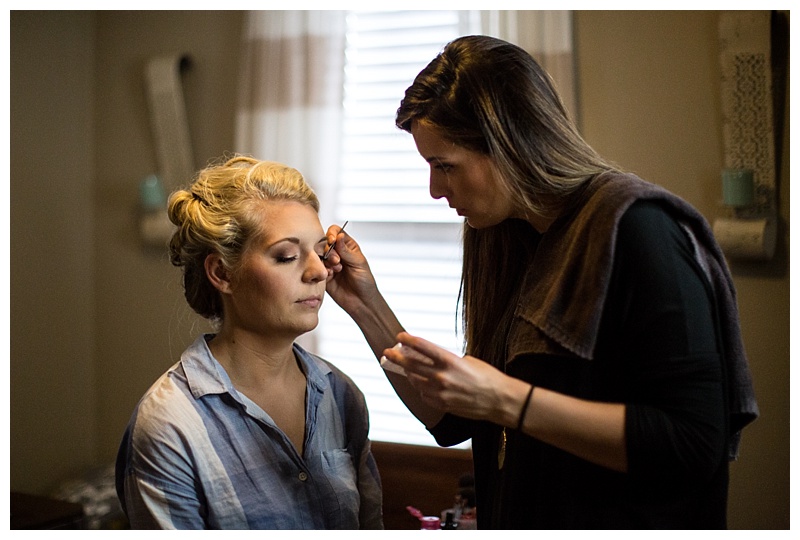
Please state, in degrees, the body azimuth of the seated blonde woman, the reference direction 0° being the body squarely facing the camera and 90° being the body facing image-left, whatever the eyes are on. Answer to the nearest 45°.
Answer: approximately 315°

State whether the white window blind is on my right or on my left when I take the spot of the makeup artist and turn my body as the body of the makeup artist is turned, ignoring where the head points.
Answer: on my right

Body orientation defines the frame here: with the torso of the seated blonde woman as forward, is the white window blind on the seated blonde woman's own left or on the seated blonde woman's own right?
on the seated blonde woman's own left

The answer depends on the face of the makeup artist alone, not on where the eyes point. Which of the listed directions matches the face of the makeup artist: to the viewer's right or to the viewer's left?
to the viewer's left

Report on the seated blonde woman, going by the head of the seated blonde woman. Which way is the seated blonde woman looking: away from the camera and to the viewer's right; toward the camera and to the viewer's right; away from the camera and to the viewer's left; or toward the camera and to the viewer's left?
toward the camera and to the viewer's right

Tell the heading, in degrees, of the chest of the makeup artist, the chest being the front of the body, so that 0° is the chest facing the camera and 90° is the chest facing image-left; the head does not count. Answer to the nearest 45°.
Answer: approximately 90°

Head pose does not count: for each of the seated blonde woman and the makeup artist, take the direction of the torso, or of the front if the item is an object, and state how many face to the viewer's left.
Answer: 1
